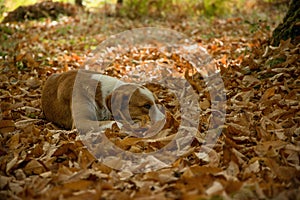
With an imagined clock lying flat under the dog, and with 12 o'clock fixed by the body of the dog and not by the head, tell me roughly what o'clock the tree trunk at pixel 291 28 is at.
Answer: The tree trunk is roughly at 11 o'clock from the dog.

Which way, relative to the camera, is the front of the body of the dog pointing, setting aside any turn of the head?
to the viewer's right

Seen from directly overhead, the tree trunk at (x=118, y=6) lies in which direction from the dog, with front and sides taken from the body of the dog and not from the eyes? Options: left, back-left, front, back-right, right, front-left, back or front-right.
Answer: left
